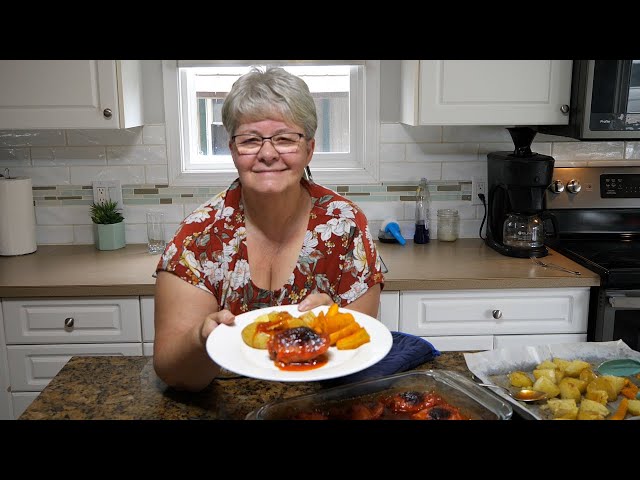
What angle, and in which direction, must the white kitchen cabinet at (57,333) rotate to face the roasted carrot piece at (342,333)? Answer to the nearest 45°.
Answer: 0° — it already faces it

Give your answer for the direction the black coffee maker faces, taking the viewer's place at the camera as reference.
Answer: facing the viewer and to the right of the viewer

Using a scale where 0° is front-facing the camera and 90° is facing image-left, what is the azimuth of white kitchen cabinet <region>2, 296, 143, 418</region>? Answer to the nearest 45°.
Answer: approximately 0°

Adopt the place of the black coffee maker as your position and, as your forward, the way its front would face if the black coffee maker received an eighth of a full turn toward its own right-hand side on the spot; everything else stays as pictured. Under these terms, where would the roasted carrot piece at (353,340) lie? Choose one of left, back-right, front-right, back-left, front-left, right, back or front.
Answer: front

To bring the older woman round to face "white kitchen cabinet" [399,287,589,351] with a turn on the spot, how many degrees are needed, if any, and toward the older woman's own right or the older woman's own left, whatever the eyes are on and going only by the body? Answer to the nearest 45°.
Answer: approximately 135° to the older woman's own left

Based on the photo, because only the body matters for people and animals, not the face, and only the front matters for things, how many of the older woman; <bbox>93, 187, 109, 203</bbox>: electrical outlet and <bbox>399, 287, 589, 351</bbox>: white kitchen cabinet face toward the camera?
3

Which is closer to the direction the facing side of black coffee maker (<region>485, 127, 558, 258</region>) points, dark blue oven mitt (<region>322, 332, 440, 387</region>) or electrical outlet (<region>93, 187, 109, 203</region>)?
the dark blue oven mitt

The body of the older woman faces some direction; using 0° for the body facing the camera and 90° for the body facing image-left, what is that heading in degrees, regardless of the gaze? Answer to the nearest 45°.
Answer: approximately 0°

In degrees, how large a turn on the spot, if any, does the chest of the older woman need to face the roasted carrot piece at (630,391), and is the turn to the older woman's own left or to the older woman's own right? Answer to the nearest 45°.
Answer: approximately 45° to the older woman's own left

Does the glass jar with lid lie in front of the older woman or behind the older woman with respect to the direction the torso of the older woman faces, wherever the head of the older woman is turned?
behind
